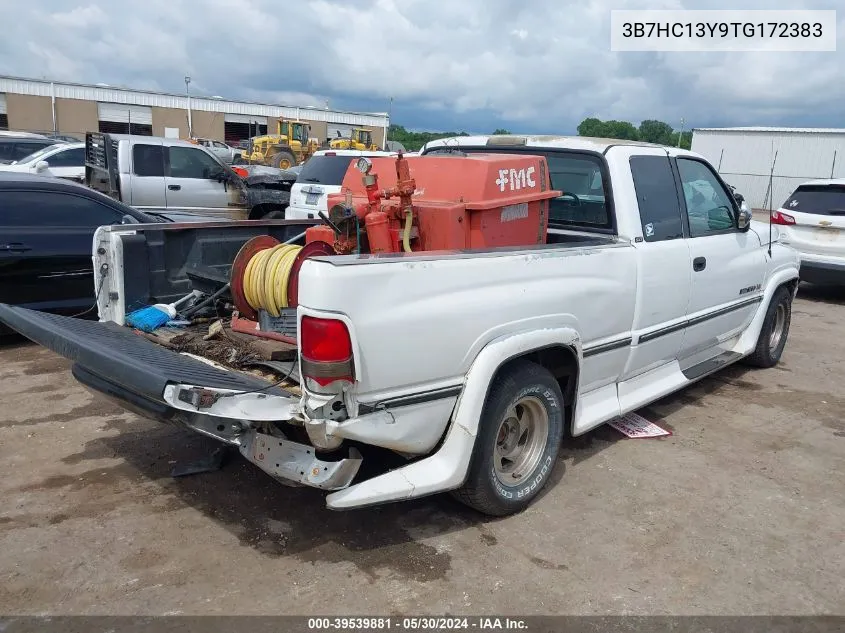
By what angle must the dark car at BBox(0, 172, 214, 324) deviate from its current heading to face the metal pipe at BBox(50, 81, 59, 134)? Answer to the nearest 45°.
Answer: approximately 90° to its left

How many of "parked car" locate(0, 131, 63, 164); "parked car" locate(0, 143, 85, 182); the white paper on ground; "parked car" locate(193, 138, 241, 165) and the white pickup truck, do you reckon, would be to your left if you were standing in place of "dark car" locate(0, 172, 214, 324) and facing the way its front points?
3

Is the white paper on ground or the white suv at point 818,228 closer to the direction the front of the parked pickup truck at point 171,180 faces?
the white suv

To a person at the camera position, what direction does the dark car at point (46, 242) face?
facing to the right of the viewer

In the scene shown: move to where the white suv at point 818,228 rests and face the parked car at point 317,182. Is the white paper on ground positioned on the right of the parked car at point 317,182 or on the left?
left

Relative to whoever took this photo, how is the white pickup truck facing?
facing away from the viewer and to the right of the viewer

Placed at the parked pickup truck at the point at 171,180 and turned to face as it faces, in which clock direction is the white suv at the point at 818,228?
The white suv is roughly at 1 o'clock from the parked pickup truck.

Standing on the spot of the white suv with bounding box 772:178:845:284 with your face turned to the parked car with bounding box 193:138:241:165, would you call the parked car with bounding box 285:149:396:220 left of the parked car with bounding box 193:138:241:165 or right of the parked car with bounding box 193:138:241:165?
left

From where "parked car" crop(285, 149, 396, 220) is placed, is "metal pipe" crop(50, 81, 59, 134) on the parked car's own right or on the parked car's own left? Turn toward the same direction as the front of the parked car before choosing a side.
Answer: on the parked car's own left

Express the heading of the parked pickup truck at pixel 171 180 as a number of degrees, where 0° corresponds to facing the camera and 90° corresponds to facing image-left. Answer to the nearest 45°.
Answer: approximately 270°

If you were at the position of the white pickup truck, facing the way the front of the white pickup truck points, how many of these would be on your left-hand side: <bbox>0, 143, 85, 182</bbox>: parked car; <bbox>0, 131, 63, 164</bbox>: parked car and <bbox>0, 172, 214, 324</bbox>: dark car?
3

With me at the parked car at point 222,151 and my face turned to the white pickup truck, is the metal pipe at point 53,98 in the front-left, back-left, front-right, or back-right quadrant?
back-right

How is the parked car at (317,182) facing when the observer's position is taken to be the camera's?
facing away from the viewer and to the right of the viewer
